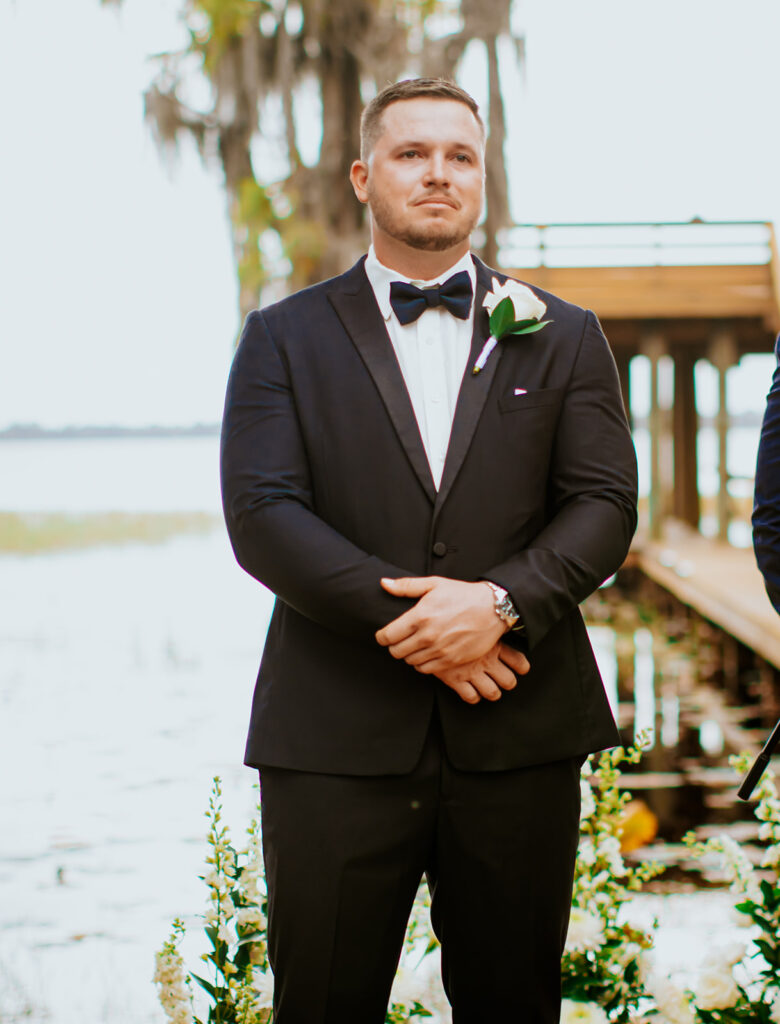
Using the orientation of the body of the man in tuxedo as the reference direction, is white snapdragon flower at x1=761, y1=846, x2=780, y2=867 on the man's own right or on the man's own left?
on the man's own left

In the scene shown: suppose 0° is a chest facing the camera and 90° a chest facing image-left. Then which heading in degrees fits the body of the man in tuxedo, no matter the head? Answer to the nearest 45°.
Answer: approximately 0°

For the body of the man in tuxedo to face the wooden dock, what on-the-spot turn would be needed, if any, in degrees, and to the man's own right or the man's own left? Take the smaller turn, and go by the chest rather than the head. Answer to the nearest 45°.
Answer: approximately 180°
